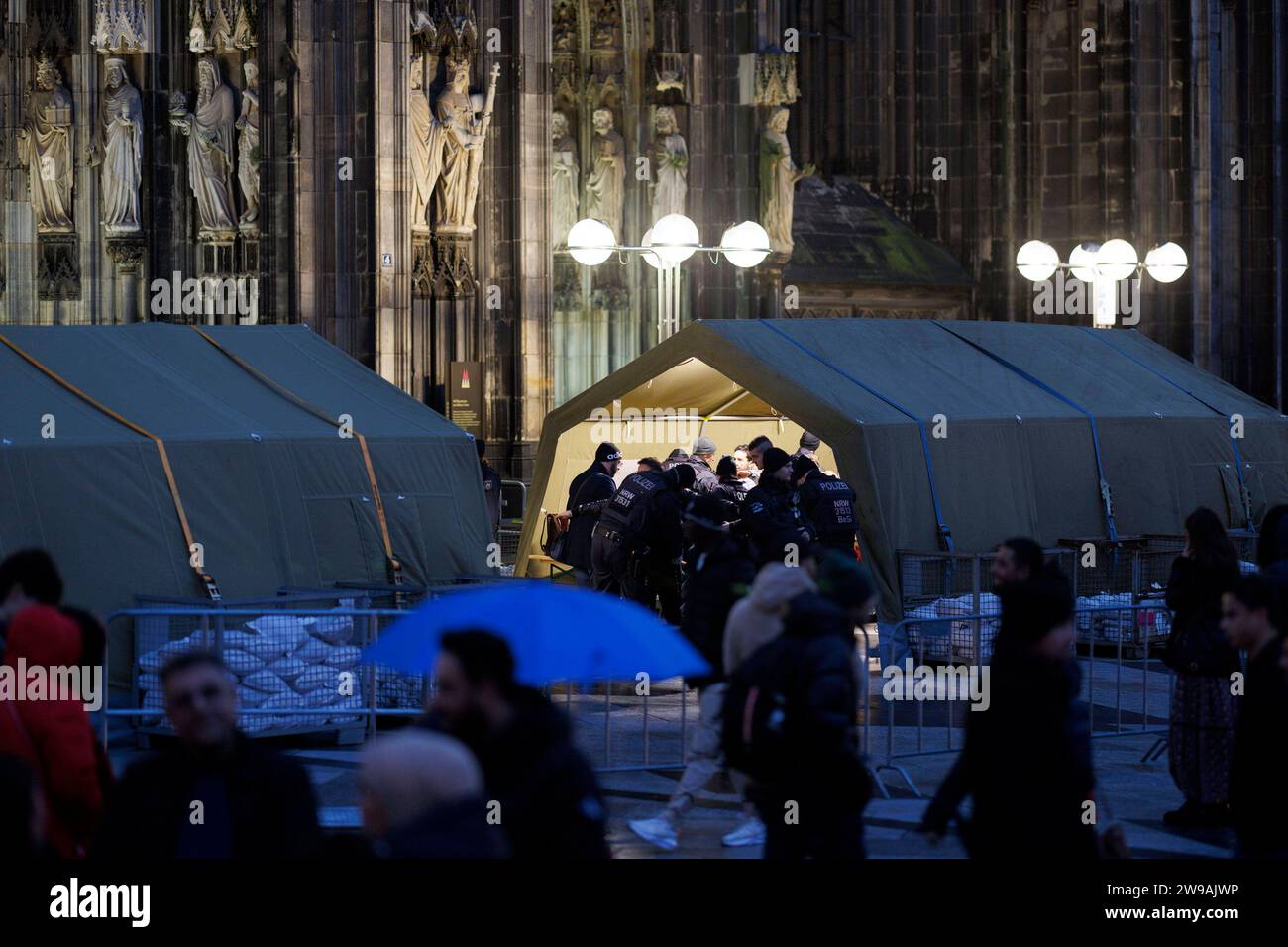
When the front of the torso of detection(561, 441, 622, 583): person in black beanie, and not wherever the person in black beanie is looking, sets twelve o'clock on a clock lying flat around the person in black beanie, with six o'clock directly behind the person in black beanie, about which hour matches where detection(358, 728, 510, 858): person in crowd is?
The person in crowd is roughly at 3 o'clock from the person in black beanie.

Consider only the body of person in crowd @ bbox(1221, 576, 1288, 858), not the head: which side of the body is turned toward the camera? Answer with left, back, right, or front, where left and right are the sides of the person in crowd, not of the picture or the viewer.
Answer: left

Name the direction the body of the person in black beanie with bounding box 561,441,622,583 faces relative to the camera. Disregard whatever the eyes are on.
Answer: to the viewer's right

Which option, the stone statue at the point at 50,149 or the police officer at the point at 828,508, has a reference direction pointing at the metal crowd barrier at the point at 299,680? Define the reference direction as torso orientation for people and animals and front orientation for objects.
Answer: the stone statue

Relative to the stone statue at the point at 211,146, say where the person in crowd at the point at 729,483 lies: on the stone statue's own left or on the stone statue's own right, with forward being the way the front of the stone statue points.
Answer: on the stone statue's own left

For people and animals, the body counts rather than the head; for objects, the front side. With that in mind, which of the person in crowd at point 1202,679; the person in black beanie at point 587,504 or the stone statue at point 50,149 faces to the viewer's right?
the person in black beanie

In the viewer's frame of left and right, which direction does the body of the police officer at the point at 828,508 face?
facing away from the viewer and to the left of the viewer

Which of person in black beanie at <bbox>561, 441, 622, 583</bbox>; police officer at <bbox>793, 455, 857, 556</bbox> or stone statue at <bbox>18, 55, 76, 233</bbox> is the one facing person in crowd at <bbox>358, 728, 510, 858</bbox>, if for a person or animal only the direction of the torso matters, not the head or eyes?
the stone statue

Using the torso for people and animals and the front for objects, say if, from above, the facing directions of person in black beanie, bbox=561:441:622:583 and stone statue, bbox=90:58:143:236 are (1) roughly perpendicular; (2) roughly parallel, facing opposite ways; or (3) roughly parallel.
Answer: roughly perpendicular
